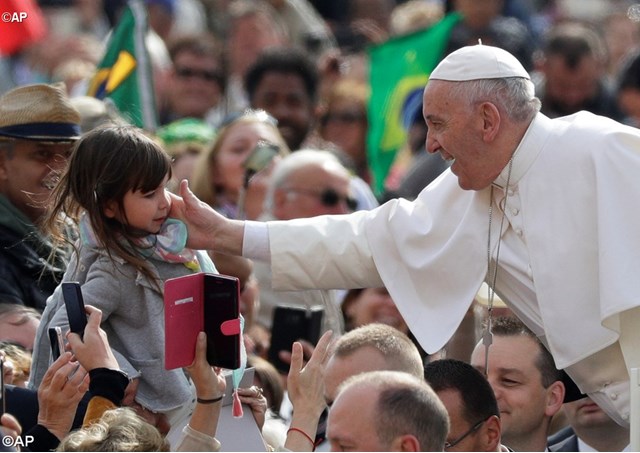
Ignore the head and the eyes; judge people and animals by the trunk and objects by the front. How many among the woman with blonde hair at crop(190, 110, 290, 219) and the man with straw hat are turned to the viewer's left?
0

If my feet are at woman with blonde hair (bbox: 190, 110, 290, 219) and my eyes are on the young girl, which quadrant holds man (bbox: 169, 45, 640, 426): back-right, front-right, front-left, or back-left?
front-left

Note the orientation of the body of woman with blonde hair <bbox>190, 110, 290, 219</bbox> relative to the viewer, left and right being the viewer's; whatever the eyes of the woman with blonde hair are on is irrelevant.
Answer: facing the viewer and to the right of the viewer

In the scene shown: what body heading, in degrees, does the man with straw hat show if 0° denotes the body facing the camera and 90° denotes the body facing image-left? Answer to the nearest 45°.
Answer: approximately 315°

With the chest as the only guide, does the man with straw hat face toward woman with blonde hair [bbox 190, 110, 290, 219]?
no

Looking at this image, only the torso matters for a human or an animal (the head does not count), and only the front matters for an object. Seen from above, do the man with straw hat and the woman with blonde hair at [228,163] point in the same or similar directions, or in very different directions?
same or similar directions

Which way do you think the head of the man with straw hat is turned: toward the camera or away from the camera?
toward the camera

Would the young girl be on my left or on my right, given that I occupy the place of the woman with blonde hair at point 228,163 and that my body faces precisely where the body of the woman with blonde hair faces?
on my right

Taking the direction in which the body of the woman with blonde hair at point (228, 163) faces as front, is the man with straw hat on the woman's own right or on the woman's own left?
on the woman's own right

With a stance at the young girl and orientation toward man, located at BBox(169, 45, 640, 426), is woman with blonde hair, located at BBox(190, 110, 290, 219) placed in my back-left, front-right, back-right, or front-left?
front-left

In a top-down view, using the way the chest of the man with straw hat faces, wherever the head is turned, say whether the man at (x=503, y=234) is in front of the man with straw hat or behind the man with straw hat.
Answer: in front
